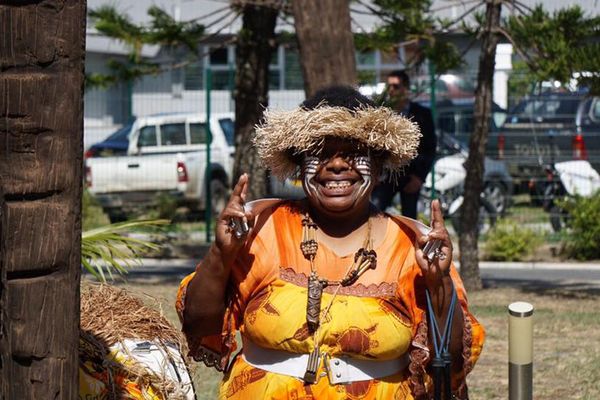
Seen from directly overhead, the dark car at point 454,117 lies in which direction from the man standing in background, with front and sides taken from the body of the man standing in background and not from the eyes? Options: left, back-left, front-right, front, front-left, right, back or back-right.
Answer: back-right

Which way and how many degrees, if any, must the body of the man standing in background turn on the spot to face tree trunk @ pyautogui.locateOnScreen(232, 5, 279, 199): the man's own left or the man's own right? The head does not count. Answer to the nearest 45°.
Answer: approximately 90° to the man's own right

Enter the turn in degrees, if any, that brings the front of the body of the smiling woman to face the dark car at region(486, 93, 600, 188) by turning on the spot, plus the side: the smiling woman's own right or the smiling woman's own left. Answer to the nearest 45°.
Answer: approximately 180°

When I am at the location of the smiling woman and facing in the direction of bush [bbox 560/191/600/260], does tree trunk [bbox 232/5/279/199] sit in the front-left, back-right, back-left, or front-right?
front-left

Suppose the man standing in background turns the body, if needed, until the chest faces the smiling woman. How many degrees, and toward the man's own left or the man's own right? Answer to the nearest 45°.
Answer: approximately 45° to the man's own left

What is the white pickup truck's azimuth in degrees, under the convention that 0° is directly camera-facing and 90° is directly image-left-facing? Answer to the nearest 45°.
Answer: approximately 225°

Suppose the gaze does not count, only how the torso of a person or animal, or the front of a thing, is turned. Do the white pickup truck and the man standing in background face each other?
no

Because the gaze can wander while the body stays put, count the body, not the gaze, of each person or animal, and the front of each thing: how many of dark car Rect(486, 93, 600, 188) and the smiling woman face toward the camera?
1

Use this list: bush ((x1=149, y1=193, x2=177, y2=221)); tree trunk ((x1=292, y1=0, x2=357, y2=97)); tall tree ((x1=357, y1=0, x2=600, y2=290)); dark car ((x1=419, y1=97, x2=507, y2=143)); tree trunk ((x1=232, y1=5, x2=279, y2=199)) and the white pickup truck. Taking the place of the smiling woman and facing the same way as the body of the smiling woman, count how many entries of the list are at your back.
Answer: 6

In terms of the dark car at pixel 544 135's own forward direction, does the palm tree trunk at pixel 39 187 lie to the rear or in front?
to the rear

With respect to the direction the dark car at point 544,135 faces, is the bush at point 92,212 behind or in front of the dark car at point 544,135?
behind

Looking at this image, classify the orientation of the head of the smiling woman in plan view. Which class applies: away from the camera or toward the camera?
toward the camera

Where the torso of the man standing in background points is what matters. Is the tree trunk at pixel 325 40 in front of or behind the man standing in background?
in front

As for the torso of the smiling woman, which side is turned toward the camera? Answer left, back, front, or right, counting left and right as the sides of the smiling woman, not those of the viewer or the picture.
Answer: front

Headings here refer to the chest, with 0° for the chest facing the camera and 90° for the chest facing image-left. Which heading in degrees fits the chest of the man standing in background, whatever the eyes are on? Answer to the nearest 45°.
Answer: approximately 45°

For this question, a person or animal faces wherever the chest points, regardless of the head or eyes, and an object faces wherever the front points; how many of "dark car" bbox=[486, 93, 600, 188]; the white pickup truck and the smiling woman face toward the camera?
1

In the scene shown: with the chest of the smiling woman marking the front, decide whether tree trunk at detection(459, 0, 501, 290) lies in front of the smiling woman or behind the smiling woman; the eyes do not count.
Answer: behind
